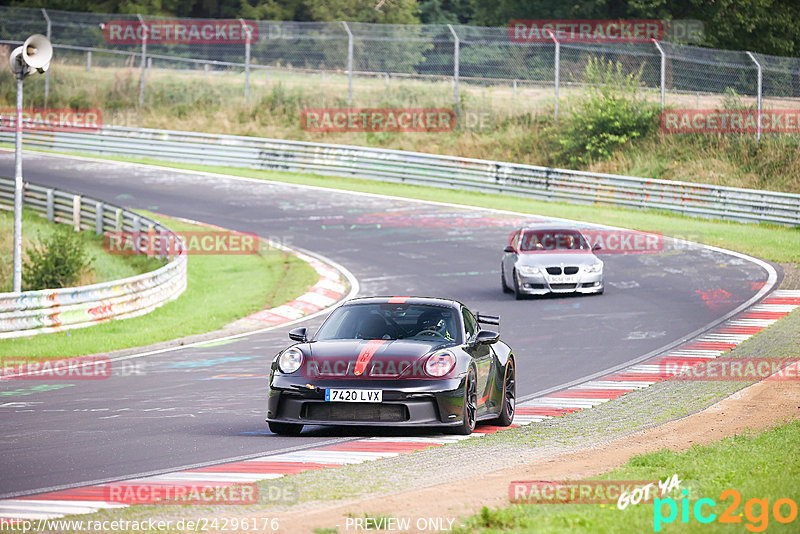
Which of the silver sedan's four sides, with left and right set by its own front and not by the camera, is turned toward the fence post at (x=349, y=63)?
back

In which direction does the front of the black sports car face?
toward the camera

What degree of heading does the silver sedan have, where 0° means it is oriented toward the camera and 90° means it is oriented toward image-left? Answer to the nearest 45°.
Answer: approximately 0°

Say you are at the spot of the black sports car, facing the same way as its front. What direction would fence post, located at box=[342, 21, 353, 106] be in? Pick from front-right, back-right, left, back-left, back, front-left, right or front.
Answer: back

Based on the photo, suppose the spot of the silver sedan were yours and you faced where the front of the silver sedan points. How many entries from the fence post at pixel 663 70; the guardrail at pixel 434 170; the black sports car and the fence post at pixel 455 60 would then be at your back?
3

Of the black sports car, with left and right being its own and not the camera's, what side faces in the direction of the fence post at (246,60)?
back

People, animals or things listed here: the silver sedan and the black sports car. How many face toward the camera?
2

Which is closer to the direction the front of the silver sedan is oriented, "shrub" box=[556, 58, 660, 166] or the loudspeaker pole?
the loudspeaker pole

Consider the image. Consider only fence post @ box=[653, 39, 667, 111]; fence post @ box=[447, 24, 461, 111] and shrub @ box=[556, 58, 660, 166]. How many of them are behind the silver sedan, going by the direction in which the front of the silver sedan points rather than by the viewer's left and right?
3

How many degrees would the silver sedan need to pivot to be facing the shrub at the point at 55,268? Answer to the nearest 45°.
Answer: approximately 90° to its right

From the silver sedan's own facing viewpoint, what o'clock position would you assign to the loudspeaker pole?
The loudspeaker pole is roughly at 2 o'clock from the silver sedan.

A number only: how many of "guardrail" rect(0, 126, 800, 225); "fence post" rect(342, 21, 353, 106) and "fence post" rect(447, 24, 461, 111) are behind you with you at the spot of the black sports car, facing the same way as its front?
3

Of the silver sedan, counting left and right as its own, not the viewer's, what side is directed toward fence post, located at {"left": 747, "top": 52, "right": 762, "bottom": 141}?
back

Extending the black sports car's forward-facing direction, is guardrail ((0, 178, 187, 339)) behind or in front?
behind
